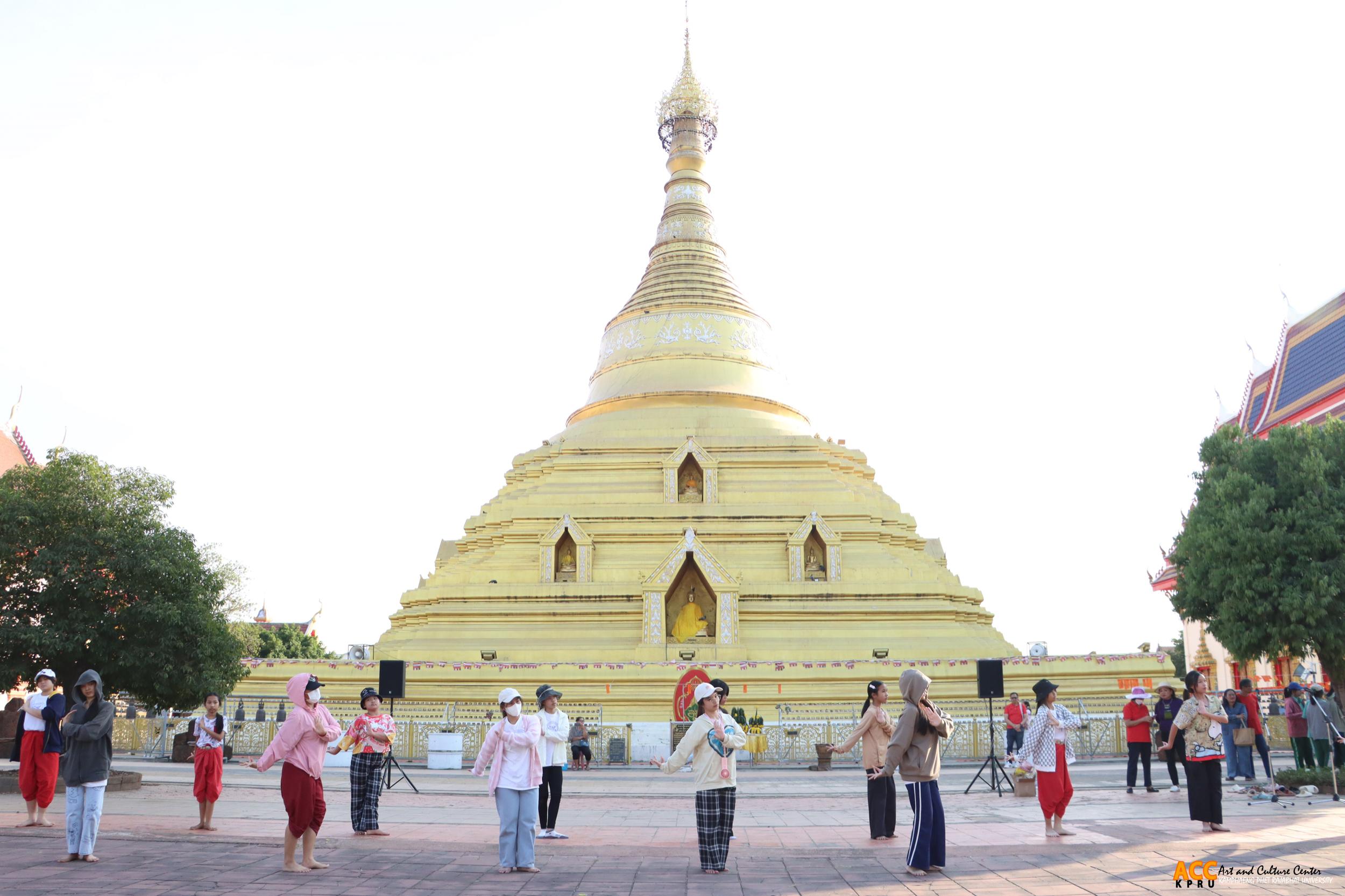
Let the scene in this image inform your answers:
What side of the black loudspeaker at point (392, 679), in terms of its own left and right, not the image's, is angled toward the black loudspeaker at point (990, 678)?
left

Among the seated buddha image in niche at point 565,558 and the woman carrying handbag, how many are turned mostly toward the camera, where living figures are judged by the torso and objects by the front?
2

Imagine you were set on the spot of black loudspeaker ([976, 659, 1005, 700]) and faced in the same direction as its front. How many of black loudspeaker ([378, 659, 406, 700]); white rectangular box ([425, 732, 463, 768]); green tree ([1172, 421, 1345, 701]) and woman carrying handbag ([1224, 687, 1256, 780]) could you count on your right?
2

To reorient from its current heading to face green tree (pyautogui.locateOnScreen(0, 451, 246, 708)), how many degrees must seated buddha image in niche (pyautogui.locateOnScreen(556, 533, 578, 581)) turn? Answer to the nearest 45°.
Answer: approximately 45° to its right

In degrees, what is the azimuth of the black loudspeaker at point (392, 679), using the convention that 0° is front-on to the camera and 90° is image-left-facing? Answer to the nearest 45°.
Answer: approximately 0°

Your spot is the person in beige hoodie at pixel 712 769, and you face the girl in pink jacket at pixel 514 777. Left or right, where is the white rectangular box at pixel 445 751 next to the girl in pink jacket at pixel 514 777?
right

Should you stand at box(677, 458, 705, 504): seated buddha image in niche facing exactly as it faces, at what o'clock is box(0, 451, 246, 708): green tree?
The green tree is roughly at 1 o'clock from the seated buddha image in niche.

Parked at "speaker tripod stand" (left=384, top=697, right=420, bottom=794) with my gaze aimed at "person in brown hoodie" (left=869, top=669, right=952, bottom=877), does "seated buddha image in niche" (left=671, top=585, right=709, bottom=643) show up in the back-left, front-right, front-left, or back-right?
back-left

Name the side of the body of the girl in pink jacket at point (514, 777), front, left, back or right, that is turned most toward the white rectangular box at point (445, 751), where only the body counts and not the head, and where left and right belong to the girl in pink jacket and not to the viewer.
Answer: back
